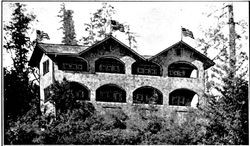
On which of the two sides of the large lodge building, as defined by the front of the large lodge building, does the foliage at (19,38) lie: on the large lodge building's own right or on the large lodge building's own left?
on the large lodge building's own right

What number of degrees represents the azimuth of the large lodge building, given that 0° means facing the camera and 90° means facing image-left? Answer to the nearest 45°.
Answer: approximately 0°

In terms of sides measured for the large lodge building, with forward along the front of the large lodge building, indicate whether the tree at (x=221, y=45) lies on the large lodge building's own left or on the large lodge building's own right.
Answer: on the large lodge building's own left
